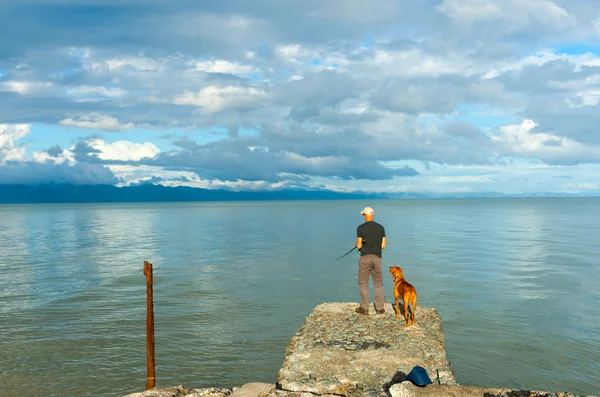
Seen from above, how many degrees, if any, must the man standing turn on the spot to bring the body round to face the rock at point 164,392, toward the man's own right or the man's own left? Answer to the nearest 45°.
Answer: approximately 135° to the man's own left

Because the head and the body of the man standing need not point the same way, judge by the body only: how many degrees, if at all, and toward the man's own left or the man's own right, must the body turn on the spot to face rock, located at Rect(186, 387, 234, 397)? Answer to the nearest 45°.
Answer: approximately 135° to the man's own left

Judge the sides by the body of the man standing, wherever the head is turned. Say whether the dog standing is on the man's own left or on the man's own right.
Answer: on the man's own right

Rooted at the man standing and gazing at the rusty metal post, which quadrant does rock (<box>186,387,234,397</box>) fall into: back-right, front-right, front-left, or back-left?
front-left

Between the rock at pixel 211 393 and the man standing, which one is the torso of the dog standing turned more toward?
the man standing

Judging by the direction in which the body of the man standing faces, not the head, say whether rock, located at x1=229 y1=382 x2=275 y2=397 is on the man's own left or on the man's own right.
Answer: on the man's own left

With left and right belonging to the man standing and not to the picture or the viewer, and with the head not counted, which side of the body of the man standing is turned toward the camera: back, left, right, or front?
back

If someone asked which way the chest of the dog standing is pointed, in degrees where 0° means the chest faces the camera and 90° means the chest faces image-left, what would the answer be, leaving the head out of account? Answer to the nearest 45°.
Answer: approximately 135°

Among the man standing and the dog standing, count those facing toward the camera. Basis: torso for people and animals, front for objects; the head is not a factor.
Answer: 0
